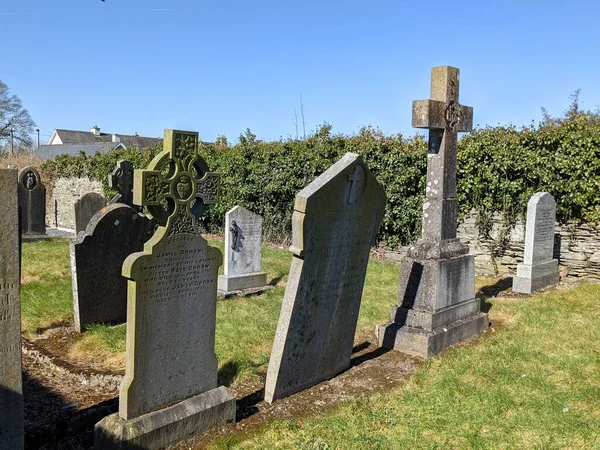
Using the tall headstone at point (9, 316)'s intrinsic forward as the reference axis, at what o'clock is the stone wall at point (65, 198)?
The stone wall is roughly at 6 o'clock from the tall headstone.

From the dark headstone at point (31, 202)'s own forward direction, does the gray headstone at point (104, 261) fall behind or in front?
in front

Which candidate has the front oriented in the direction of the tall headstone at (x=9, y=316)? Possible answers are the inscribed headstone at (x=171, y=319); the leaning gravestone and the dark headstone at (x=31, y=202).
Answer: the dark headstone

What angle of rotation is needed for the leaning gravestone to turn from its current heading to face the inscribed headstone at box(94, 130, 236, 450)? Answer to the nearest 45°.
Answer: approximately 90° to its right

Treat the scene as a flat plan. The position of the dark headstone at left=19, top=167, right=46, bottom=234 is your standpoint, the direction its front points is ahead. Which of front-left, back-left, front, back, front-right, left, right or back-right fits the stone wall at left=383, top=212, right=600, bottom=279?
front-left

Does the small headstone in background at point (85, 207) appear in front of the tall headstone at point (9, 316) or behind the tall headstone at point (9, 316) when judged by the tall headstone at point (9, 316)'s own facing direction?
behind

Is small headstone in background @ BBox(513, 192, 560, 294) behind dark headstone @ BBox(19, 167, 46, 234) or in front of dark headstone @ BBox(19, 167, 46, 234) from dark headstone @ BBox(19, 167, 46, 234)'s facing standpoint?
in front

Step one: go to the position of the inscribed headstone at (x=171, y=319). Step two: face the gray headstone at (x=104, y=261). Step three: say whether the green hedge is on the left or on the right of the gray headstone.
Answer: right

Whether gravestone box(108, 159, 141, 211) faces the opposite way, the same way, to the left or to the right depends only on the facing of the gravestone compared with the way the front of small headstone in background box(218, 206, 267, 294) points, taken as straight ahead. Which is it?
the same way

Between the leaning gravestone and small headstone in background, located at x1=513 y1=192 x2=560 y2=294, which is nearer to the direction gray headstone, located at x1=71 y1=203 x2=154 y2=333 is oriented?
the leaning gravestone

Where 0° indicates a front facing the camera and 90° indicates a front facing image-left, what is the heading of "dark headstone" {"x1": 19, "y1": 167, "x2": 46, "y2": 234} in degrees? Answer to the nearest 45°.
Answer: approximately 0°

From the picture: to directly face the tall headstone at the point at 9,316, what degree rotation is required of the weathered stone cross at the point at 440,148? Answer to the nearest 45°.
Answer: approximately 90° to its right

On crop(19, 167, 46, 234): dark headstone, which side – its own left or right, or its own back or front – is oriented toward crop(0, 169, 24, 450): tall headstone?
front

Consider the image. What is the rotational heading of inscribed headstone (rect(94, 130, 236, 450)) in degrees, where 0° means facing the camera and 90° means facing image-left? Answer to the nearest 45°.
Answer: approximately 315°

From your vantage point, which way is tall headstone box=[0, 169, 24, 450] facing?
toward the camera

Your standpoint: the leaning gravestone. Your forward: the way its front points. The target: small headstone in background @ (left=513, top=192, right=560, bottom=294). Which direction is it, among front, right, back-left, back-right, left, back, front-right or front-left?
left

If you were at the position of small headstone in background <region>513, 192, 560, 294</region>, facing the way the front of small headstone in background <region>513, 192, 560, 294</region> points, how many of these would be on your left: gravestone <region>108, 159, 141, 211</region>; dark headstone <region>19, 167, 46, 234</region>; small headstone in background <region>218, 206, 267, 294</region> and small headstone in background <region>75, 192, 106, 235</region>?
0

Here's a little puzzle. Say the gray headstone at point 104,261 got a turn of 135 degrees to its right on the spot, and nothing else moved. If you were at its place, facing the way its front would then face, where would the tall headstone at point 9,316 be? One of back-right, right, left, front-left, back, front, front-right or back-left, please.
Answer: left
